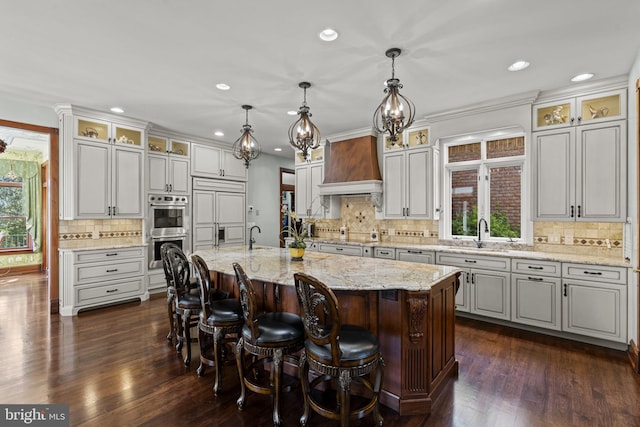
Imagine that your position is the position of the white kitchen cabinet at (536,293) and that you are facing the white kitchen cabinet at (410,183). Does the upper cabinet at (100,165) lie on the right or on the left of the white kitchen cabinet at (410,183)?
left

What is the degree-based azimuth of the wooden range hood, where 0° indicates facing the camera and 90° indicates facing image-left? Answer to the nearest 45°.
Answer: approximately 45°

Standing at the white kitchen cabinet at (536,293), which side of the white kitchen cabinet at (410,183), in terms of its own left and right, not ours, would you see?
left

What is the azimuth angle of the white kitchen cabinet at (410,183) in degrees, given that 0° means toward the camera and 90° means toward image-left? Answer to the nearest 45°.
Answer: approximately 45°

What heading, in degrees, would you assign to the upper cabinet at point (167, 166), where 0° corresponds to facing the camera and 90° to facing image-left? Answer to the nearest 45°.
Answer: approximately 315°
